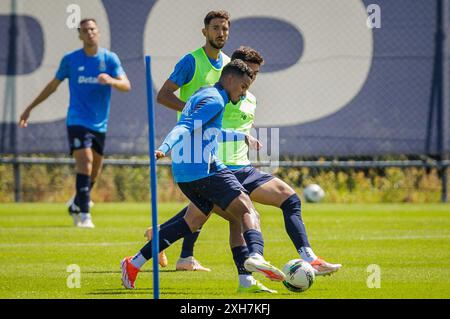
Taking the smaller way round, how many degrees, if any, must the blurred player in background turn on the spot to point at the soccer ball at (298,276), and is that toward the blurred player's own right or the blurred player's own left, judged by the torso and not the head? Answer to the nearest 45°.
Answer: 0° — they already face it

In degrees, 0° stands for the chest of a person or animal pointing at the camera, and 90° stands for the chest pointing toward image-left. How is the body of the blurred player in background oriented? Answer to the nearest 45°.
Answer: approximately 0°

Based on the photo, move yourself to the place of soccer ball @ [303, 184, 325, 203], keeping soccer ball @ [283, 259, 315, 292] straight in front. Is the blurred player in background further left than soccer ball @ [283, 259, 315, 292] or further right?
right

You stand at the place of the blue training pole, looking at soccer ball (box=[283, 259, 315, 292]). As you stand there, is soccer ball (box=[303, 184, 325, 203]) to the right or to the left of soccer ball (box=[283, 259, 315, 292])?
left

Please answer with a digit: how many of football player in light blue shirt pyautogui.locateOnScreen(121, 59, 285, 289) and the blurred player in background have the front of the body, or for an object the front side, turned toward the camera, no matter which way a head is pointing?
1
